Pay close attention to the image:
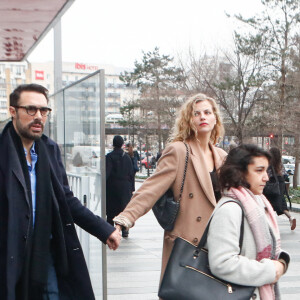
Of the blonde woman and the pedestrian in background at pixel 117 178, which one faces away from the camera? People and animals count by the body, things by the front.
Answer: the pedestrian in background

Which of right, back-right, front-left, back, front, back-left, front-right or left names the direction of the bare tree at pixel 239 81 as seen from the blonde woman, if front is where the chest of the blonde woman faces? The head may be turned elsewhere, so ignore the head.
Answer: back-left

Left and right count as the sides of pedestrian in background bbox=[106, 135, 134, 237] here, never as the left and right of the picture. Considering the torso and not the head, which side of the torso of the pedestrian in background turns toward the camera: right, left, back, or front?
back

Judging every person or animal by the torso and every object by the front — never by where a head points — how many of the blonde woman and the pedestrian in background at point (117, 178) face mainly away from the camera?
1

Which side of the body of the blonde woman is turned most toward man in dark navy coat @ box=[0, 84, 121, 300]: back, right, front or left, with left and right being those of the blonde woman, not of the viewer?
right

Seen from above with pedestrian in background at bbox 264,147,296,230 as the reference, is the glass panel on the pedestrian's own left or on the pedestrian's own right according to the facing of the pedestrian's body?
on the pedestrian's own left

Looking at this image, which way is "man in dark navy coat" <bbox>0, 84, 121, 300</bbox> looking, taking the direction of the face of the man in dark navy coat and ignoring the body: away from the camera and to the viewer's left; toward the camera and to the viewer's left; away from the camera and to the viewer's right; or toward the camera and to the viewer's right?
toward the camera and to the viewer's right

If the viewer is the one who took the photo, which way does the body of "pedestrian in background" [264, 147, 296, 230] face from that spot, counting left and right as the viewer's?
facing away from the viewer and to the left of the viewer

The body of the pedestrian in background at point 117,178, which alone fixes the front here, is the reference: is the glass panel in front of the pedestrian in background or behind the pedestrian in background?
behind

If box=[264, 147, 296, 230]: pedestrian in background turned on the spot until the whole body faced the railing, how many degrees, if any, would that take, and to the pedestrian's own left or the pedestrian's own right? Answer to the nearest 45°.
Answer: approximately 135° to the pedestrian's own left

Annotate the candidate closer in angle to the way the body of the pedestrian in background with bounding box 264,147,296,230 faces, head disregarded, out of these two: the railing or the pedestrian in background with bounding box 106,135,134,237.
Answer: the pedestrian in background

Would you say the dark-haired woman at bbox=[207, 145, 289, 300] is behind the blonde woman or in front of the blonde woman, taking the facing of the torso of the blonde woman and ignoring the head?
in front
